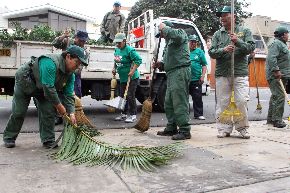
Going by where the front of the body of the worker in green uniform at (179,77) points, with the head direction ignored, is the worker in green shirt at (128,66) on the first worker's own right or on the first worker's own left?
on the first worker's own right

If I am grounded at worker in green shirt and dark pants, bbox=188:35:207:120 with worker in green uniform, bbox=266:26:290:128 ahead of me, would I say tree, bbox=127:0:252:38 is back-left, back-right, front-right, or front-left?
back-left

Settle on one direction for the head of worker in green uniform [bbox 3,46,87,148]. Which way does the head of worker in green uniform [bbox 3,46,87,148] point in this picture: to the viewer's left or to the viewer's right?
to the viewer's right

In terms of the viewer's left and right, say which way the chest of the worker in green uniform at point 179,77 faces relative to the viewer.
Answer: facing to the left of the viewer

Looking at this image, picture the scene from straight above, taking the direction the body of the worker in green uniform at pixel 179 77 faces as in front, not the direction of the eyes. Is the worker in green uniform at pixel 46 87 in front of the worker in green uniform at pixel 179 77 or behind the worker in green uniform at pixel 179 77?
in front

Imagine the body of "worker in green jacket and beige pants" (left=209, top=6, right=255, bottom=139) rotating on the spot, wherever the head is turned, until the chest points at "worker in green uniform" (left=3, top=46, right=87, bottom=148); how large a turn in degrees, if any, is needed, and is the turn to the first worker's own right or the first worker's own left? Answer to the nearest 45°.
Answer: approximately 45° to the first worker's own right

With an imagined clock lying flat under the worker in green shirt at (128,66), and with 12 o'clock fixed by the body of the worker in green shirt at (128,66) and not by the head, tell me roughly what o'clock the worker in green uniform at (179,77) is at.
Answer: the worker in green uniform at (179,77) is roughly at 10 o'clock from the worker in green shirt at (128,66).
